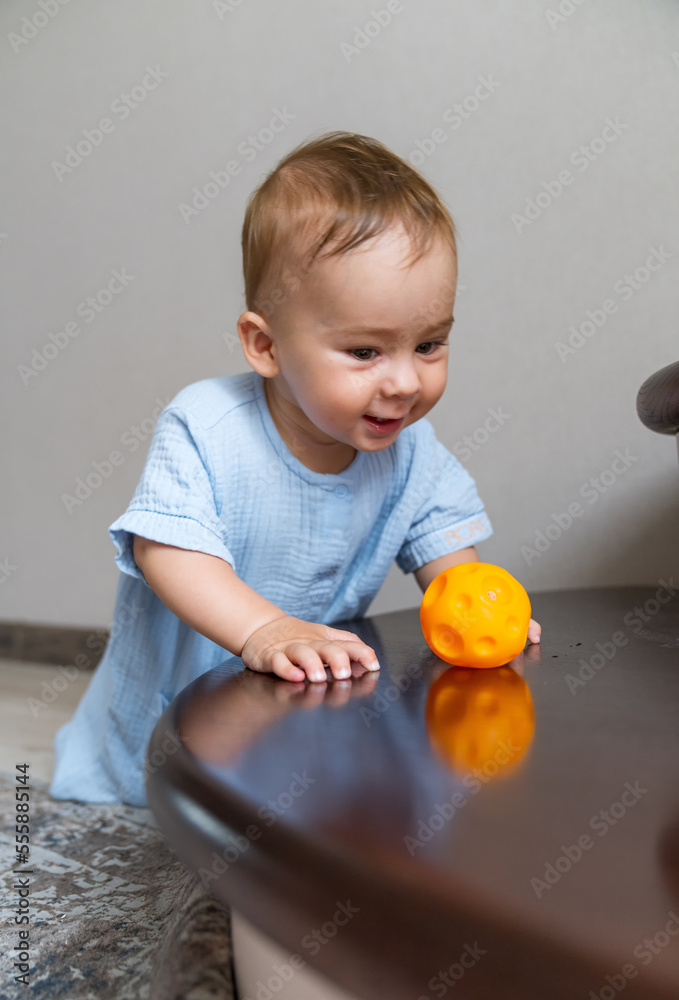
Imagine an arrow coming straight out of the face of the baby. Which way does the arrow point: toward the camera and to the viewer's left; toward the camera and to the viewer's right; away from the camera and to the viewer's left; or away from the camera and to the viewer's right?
toward the camera and to the viewer's right

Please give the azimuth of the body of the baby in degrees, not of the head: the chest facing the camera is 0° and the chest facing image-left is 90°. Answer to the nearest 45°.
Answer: approximately 315°
